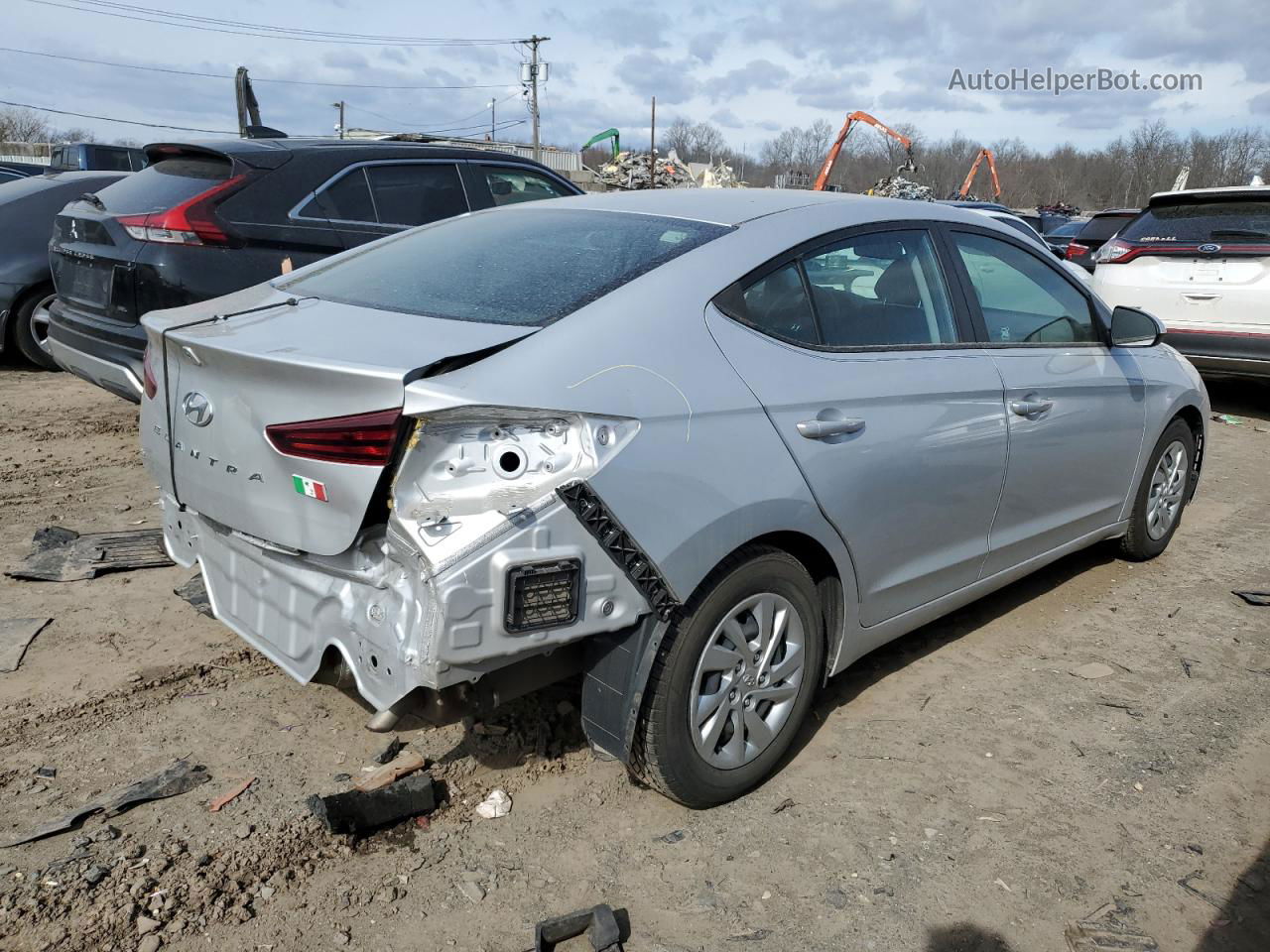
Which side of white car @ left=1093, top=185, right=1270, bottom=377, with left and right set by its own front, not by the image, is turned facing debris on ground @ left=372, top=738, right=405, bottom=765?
back

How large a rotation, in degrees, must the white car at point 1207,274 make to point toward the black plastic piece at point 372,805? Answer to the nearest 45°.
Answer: approximately 180°

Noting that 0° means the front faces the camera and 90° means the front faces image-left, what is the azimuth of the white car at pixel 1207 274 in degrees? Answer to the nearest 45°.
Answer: approximately 180°

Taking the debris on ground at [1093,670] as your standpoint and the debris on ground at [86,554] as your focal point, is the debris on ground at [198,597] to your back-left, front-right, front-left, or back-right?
front-left

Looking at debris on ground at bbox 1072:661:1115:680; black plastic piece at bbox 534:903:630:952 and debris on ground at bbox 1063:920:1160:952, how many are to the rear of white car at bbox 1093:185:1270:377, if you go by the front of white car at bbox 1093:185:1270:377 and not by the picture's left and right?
3

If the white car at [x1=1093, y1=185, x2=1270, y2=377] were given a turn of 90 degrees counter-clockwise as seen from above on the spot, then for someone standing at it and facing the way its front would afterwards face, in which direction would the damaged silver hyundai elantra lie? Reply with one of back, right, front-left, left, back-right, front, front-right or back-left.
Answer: left

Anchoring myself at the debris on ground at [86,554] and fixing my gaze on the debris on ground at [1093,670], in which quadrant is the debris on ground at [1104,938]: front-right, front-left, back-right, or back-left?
front-right

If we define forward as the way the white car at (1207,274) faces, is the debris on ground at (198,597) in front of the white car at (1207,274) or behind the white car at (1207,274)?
behind

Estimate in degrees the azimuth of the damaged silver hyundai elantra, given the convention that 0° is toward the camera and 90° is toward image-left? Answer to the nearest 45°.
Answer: approximately 225°

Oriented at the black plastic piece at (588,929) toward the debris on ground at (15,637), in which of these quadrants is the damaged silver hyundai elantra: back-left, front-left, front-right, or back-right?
front-right
